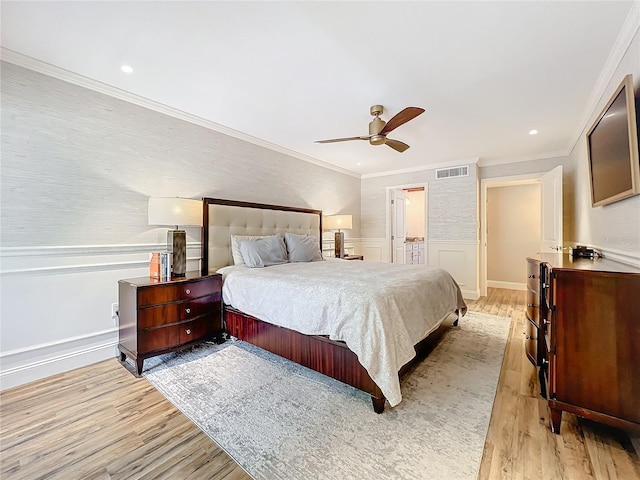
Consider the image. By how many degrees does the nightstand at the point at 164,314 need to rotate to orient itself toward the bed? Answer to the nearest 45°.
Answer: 0° — it already faces it

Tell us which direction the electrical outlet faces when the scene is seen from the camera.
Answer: facing the viewer and to the right of the viewer

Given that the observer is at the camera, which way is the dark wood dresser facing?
facing to the left of the viewer

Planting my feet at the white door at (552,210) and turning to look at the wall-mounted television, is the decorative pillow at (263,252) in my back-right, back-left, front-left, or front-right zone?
front-right

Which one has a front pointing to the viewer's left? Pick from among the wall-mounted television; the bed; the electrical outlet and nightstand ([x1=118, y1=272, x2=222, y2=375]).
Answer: the wall-mounted television

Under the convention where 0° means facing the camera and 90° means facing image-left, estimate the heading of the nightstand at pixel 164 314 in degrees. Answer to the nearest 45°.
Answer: approximately 315°

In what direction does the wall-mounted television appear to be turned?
to the viewer's left

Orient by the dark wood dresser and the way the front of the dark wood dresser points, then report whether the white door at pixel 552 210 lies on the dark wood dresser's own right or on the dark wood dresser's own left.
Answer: on the dark wood dresser's own right

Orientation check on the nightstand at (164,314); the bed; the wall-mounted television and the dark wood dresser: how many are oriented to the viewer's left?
2

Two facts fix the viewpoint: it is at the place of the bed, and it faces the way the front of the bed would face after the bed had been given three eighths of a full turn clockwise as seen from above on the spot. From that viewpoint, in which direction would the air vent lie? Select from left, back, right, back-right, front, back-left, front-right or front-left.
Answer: back-right

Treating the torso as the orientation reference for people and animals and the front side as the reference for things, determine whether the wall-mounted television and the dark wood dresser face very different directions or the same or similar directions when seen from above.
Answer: same or similar directions

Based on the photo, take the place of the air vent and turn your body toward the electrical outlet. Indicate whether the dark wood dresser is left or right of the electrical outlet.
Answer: left

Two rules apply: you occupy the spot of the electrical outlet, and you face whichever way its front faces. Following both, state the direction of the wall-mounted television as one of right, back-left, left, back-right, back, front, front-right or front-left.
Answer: front

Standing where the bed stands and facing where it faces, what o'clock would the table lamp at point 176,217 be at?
The table lamp is roughly at 5 o'clock from the bed.

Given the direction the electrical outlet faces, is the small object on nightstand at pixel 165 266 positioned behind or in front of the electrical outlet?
in front
